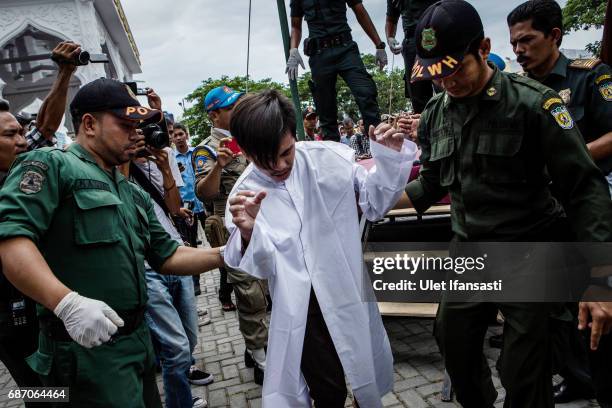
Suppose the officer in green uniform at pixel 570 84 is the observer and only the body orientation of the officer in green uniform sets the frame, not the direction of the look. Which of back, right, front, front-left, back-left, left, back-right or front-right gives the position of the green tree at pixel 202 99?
right

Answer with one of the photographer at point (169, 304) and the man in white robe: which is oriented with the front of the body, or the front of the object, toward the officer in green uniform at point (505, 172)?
the photographer

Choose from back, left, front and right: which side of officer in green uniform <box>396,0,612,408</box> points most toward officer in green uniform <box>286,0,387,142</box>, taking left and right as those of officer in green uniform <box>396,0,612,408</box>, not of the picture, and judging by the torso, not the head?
right

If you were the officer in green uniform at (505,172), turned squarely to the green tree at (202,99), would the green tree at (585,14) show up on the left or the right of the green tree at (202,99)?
right

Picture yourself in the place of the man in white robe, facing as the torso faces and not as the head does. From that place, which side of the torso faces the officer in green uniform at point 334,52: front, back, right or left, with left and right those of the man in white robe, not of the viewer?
back

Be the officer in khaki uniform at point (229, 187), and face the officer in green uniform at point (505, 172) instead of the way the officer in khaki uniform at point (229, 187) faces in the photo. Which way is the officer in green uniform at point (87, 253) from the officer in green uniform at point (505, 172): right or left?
right

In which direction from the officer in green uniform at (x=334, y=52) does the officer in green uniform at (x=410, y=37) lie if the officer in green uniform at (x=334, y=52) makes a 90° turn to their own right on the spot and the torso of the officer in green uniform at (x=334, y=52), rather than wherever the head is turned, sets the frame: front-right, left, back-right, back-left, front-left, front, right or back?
back

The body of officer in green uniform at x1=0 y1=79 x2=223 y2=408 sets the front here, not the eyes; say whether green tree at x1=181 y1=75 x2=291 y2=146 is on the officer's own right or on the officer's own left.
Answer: on the officer's own left

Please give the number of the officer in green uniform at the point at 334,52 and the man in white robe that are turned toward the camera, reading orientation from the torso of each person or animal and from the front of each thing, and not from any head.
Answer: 2
